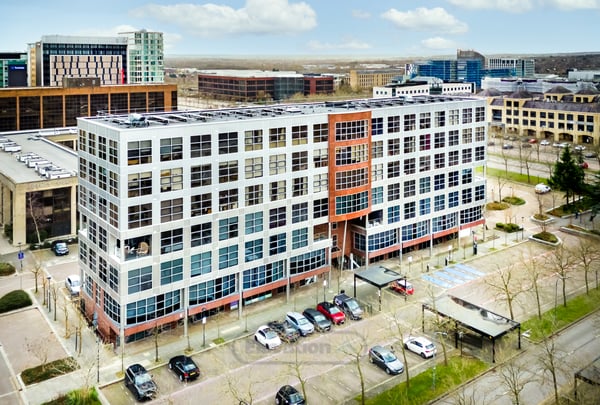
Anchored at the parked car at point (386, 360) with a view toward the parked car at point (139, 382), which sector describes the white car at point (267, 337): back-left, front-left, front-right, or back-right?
front-right

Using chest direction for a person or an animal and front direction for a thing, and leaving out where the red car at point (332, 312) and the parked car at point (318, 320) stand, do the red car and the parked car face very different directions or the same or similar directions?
same or similar directions

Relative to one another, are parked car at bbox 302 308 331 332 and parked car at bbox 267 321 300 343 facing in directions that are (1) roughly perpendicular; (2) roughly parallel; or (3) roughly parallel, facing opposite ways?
roughly parallel

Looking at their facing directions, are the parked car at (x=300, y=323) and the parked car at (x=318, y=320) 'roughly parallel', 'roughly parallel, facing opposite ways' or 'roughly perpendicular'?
roughly parallel

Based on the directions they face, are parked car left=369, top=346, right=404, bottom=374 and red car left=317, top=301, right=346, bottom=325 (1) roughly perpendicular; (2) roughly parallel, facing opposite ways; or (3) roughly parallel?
roughly parallel
